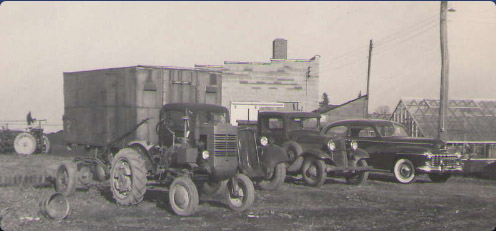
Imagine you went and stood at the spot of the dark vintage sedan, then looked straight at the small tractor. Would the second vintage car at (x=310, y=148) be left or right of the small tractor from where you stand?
left

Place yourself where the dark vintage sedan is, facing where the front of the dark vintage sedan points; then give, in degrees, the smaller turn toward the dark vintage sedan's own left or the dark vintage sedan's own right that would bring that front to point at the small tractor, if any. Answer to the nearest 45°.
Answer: approximately 135° to the dark vintage sedan's own right

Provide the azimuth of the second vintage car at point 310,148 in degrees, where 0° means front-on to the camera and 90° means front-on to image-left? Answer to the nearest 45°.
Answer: approximately 315°

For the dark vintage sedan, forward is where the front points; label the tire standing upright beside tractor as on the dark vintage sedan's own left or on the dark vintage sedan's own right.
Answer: on the dark vintage sedan's own right
